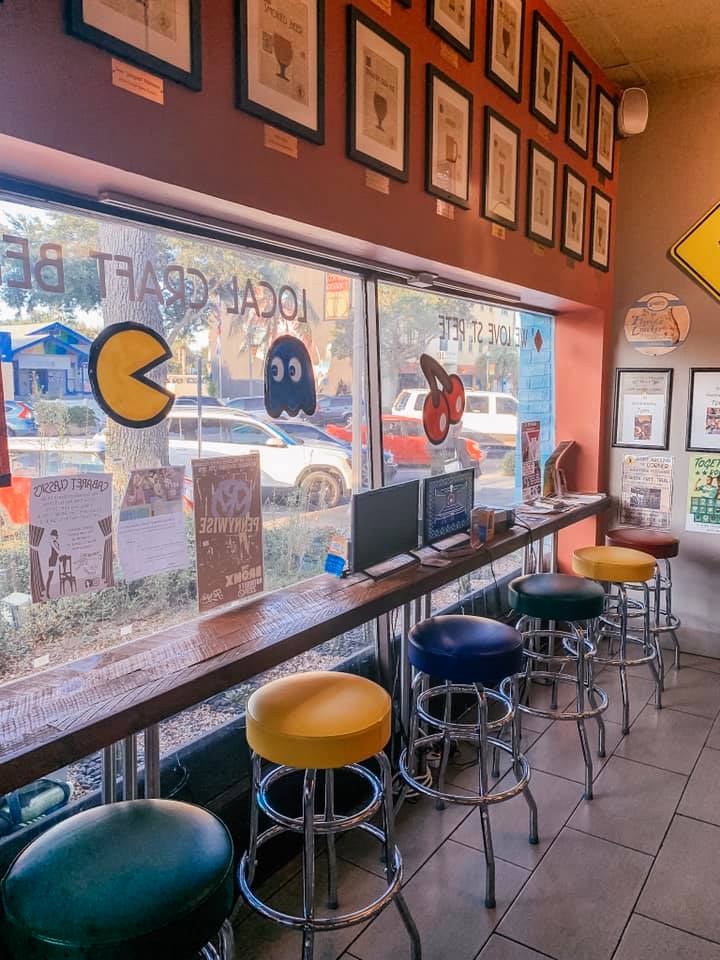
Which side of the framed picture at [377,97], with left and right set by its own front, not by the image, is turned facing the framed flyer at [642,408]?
left

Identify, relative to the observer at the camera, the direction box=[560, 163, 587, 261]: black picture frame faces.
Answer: facing to the right of the viewer
